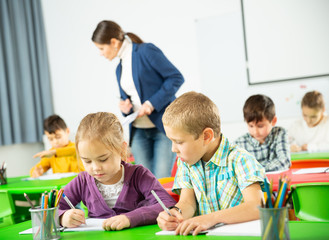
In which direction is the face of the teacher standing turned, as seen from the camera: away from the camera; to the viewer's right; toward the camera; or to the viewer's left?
to the viewer's left

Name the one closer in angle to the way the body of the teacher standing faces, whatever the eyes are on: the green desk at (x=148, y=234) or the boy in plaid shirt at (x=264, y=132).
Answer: the green desk

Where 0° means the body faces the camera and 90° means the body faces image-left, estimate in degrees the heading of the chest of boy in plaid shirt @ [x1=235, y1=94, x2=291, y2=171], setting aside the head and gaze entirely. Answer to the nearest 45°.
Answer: approximately 45°

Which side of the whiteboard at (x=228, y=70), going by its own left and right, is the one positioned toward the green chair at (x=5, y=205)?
front

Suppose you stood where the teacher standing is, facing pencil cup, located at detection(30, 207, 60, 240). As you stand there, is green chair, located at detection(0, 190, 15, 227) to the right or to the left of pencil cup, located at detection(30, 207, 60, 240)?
right

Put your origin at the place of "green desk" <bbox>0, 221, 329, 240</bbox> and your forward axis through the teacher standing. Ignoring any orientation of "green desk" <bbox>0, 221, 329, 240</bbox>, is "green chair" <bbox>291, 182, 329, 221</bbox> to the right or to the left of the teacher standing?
right
